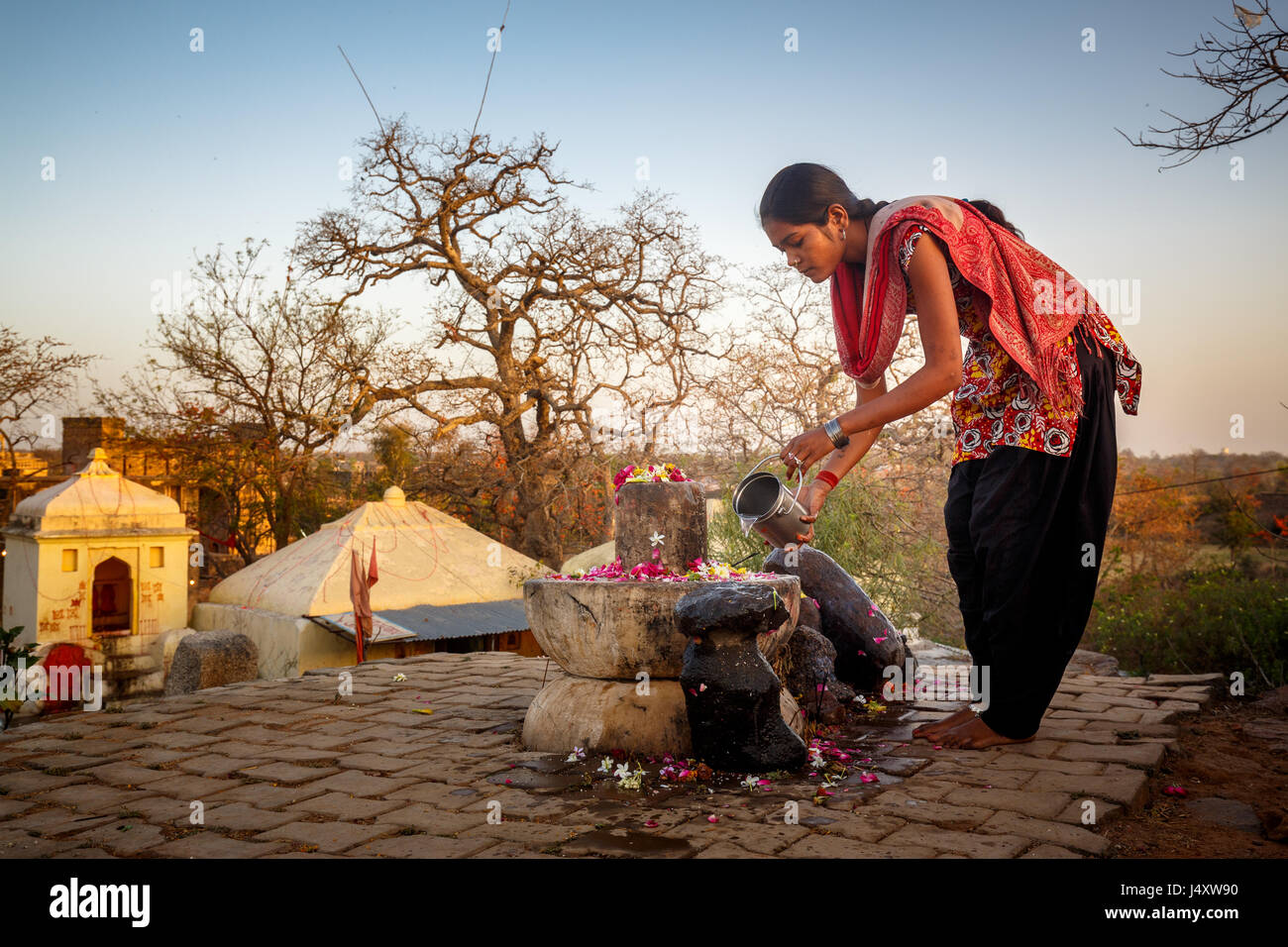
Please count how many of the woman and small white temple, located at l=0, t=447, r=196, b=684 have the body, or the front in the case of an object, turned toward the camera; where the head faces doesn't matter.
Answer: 1

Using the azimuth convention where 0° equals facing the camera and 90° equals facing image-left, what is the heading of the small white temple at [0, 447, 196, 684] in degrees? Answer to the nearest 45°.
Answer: approximately 0°

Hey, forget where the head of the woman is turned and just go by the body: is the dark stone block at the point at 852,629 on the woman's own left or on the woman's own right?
on the woman's own right

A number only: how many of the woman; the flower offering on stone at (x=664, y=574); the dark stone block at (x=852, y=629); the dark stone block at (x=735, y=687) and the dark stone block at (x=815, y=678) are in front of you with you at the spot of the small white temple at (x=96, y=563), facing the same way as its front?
5

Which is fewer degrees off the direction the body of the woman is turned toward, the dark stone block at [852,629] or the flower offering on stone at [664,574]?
the flower offering on stone

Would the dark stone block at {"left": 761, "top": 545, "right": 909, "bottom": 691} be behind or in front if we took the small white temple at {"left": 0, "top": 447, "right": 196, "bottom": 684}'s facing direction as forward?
in front

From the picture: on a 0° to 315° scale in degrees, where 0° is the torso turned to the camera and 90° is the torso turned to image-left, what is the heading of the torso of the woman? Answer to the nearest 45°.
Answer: approximately 90°
